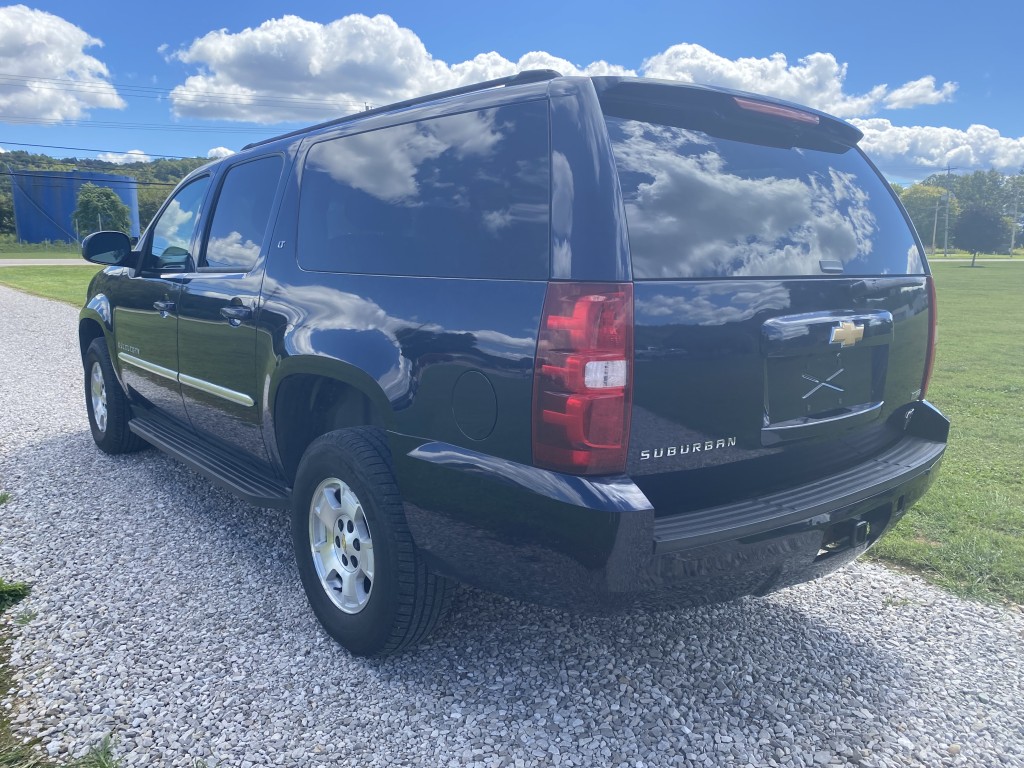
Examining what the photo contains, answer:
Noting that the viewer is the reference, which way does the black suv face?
facing away from the viewer and to the left of the viewer
